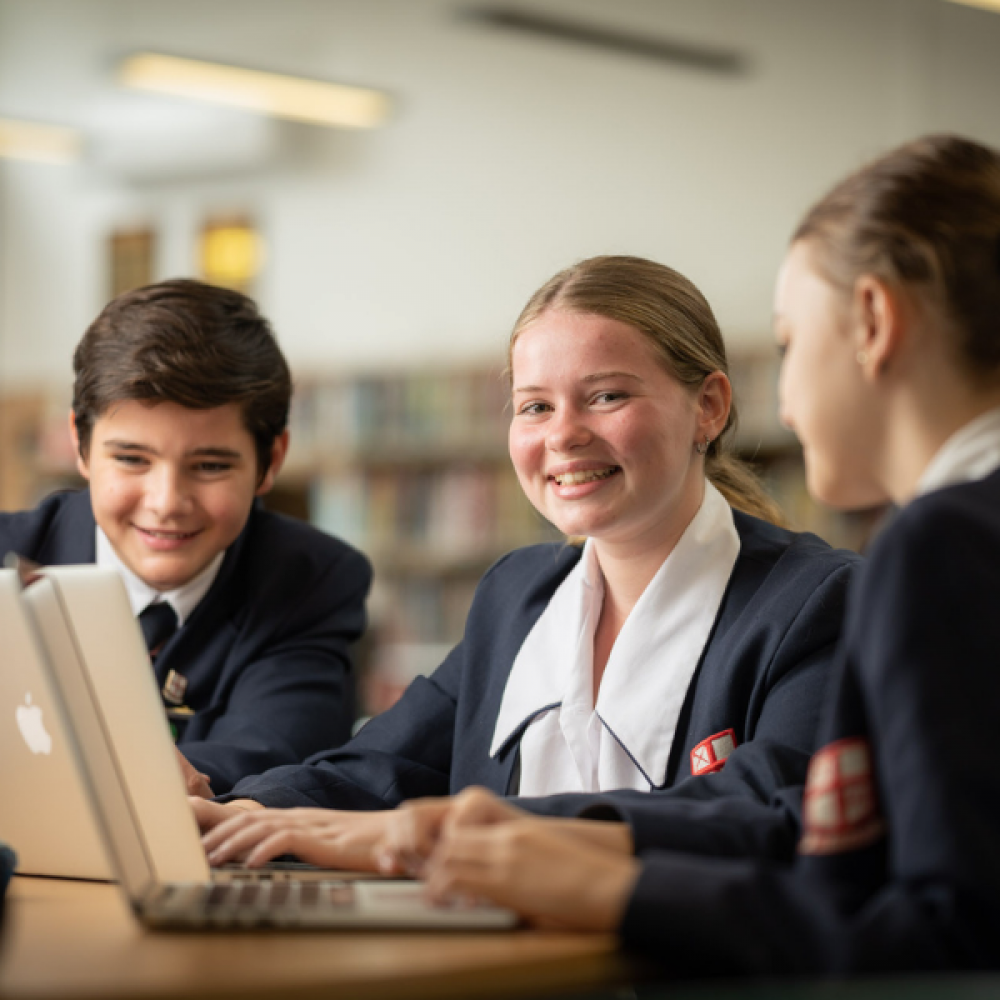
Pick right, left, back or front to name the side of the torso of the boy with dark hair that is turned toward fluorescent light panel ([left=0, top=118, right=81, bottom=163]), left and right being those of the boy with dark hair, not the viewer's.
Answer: back

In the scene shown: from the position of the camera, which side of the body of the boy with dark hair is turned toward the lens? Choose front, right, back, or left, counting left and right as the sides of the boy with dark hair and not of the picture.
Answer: front

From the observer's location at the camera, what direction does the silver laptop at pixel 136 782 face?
facing to the right of the viewer

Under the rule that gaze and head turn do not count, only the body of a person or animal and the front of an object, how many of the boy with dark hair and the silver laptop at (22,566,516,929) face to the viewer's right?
1

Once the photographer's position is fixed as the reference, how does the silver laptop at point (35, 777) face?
facing away from the viewer and to the right of the viewer

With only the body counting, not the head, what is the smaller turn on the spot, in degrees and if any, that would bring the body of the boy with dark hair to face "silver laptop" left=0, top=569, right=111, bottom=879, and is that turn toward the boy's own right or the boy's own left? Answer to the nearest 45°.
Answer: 0° — they already face it

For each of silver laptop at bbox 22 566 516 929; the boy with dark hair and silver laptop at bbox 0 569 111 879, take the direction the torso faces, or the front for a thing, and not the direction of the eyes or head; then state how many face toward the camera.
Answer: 1

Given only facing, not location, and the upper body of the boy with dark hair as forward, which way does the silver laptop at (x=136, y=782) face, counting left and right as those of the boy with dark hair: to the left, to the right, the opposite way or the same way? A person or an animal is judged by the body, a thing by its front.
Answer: to the left

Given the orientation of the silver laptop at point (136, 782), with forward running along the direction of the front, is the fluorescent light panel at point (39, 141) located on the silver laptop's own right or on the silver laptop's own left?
on the silver laptop's own left

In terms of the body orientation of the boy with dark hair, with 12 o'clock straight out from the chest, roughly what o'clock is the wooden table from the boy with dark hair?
The wooden table is roughly at 12 o'clock from the boy with dark hair.

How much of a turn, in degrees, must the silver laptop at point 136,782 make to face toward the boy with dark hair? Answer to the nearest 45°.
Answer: approximately 90° to its left

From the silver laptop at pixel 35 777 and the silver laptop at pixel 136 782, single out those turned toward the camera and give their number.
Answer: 0

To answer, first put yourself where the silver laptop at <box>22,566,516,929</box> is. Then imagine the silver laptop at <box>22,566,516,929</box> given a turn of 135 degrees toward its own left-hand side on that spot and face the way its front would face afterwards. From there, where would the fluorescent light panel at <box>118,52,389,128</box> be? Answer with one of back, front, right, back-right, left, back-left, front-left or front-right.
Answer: front-right
